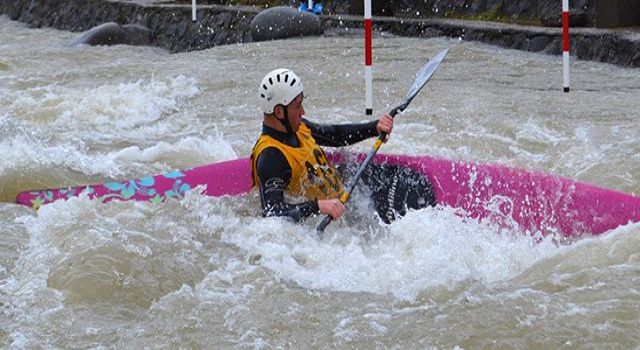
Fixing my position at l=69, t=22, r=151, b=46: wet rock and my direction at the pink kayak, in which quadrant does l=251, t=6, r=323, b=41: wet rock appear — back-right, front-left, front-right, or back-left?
front-left

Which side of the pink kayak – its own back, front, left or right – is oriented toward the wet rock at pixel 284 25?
left

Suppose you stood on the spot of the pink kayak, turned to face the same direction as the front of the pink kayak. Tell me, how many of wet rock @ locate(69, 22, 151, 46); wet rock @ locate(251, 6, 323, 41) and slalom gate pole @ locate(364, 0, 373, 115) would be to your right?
0

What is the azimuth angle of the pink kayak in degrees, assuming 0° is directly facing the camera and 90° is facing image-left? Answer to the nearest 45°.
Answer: approximately 270°

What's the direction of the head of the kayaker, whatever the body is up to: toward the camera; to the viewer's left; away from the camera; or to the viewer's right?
to the viewer's right

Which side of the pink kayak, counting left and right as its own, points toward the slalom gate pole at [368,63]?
left
